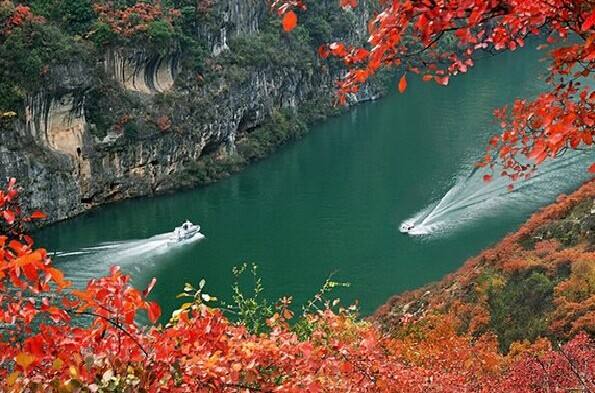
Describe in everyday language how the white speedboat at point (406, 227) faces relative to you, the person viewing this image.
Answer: facing the viewer and to the left of the viewer

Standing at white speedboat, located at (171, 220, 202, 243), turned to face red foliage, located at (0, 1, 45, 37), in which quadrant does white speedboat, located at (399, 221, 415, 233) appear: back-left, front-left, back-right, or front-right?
back-right

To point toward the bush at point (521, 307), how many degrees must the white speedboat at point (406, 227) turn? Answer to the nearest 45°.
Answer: approximately 45° to its left

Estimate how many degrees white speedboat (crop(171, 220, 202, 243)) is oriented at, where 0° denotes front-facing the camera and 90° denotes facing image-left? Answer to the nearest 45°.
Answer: approximately 225°

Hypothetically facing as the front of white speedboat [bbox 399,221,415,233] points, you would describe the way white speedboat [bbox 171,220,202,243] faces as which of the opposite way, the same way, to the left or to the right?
the opposite way

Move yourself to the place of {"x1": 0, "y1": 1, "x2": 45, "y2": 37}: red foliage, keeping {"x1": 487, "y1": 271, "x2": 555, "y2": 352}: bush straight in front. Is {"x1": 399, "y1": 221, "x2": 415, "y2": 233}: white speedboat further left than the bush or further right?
left

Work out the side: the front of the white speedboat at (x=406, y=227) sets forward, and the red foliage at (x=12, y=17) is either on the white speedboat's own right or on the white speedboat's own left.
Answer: on the white speedboat's own right
